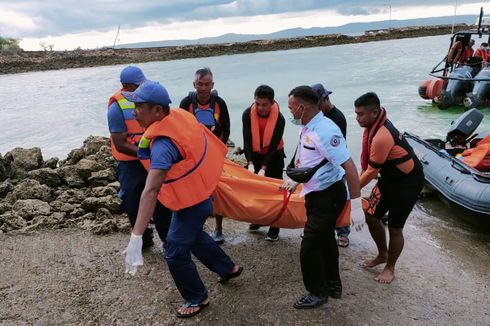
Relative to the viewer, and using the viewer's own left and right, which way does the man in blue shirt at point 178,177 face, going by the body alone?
facing to the left of the viewer

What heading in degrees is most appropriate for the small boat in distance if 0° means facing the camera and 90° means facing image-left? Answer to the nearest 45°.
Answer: approximately 225°

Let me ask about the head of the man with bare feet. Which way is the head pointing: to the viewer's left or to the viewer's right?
to the viewer's left

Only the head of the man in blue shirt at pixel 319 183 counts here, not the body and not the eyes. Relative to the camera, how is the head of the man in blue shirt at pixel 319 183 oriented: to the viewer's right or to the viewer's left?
to the viewer's left

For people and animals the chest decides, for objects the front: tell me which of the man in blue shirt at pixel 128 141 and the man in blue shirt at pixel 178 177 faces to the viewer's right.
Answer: the man in blue shirt at pixel 128 141
